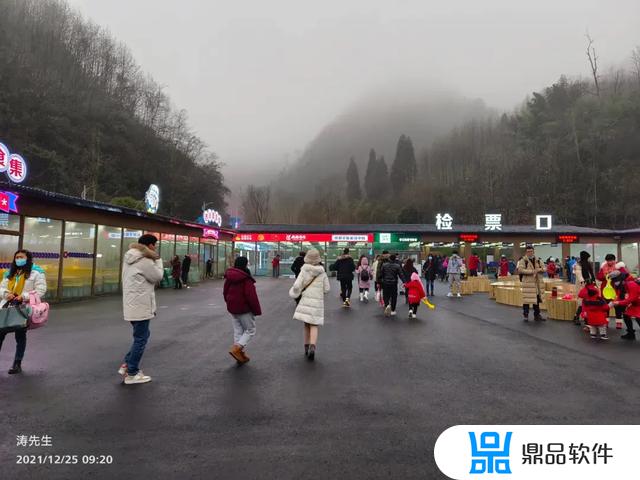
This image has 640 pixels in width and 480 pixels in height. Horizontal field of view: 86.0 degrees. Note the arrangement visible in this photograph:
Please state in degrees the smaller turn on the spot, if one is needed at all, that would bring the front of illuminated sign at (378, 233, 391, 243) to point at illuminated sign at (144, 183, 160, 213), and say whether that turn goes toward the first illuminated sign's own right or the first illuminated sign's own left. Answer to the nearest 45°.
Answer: approximately 45° to the first illuminated sign's own right

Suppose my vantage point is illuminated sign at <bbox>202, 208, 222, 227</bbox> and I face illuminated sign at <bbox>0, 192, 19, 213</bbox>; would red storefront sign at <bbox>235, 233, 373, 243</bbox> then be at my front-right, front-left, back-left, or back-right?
back-left

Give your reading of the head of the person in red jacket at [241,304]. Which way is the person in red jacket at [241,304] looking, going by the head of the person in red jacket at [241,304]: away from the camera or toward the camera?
away from the camera

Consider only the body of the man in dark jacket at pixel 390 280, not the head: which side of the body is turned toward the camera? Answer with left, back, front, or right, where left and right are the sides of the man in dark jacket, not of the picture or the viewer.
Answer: back

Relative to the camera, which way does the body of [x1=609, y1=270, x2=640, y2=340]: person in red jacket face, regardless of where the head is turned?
to the viewer's left

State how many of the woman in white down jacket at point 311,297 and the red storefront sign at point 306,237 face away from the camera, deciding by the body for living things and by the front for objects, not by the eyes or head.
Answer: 1

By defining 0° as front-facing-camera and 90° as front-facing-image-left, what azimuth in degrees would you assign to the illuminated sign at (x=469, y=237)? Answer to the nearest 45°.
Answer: approximately 0°

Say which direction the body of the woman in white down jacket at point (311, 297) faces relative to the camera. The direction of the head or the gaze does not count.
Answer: away from the camera
